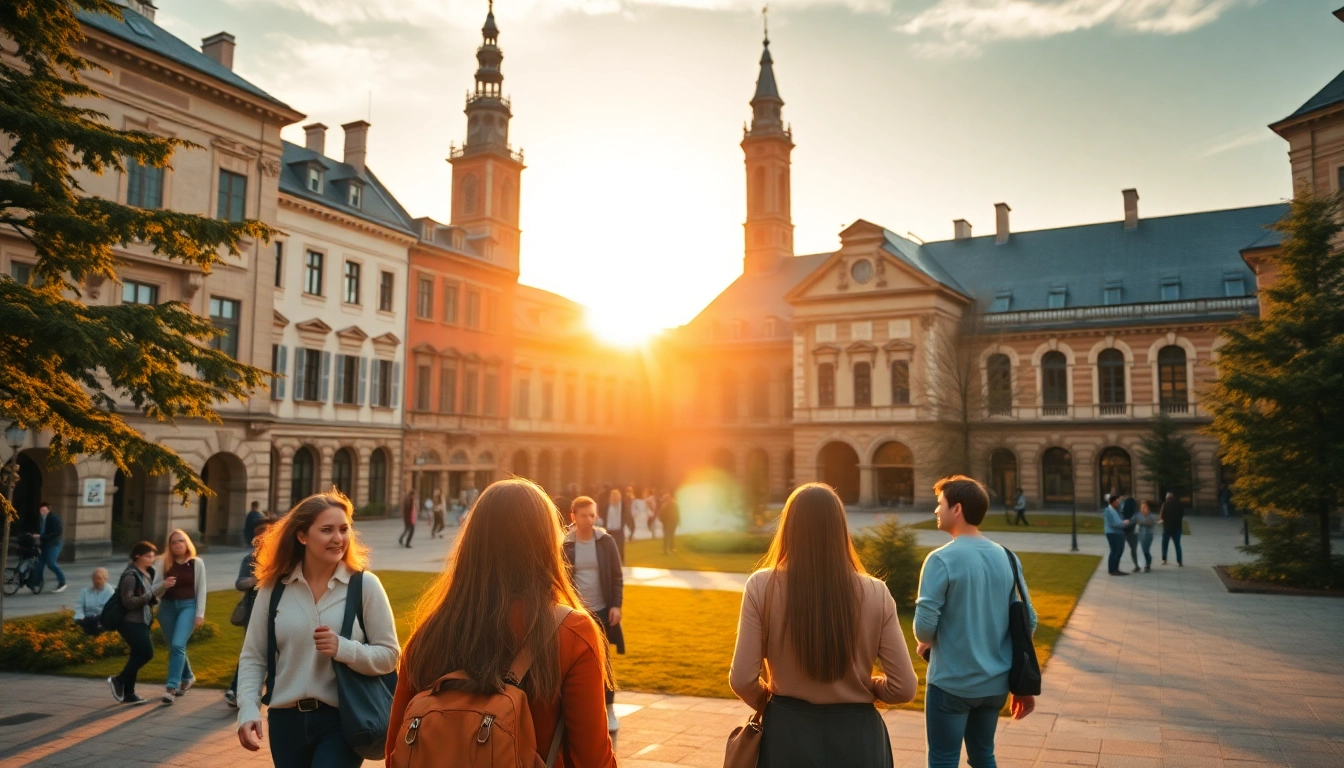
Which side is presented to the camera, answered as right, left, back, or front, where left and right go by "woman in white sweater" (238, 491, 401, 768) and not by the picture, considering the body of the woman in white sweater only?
front

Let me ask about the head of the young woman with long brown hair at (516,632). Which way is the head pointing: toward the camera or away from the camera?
away from the camera

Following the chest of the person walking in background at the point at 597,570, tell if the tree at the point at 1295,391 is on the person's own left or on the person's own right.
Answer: on the person's own left

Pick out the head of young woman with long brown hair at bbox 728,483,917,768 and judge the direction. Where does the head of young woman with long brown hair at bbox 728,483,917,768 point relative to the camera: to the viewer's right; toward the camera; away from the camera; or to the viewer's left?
away from the camera

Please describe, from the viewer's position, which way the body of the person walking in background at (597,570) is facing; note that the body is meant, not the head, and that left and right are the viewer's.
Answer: facing the viewer

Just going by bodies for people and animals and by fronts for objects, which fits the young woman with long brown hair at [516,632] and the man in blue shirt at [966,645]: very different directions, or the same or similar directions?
same or similar directions

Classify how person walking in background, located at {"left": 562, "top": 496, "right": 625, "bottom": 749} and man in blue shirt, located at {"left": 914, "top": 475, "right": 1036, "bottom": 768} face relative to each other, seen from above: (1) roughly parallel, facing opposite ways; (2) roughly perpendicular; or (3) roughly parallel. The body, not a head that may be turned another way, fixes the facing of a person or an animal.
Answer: roughly parallel, facing opposite ways

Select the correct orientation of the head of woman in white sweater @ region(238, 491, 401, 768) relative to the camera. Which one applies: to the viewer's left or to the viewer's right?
to the viewer's right

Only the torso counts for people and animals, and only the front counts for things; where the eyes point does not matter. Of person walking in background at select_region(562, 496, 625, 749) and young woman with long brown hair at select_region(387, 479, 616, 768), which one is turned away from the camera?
the young woman with long brown hair

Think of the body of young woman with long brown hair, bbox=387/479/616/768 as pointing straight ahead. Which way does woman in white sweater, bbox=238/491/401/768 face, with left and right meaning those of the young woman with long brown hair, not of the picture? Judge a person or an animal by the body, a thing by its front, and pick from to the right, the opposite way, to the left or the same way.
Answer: the opposite way

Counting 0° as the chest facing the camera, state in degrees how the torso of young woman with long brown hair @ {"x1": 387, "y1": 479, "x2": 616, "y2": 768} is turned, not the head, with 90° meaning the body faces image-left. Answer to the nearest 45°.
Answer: approximately 180°

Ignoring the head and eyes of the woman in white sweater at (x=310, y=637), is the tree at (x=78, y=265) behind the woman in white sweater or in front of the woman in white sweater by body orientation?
behind

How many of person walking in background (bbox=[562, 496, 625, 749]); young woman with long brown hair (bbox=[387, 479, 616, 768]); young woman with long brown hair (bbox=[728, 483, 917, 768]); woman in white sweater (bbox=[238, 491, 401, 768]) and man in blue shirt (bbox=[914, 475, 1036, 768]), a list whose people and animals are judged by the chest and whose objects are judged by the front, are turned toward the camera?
2

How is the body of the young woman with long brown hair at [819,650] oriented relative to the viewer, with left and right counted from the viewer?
facing away from the viewer

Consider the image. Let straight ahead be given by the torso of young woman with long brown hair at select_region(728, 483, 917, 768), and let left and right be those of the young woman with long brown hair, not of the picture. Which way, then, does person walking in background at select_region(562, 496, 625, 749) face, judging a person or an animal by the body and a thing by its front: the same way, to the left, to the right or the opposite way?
the opposite way

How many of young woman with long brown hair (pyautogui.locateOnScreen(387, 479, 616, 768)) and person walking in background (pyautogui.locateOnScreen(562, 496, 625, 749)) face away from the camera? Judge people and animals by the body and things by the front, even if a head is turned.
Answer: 1

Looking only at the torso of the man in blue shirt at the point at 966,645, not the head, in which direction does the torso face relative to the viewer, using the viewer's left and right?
facing away from the viewer and to the left of the viewer

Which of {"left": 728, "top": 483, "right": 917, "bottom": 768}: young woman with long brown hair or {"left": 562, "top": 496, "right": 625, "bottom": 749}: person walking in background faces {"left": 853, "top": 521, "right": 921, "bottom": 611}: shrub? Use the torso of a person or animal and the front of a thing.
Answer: the young woman with long brown hair
